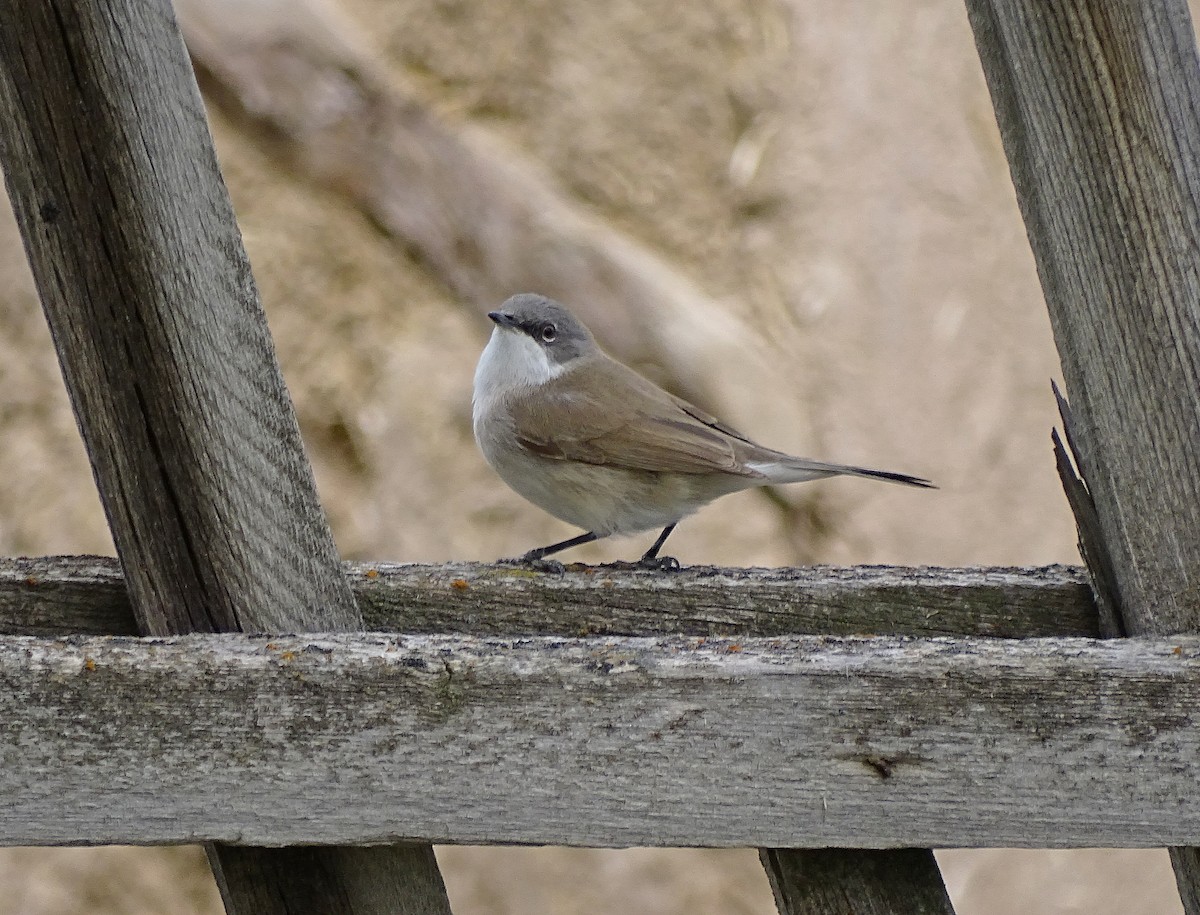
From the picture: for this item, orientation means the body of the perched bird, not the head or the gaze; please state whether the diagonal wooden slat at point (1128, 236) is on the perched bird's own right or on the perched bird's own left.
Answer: on the perched bird's own left

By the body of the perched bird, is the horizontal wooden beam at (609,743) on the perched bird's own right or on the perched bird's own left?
on the perched bird's own left

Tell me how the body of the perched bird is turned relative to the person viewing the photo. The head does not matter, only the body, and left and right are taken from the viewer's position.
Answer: facing to the left of the viewer
